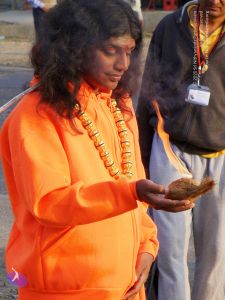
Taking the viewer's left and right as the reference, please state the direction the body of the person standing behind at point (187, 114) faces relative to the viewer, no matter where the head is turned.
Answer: facing the viewer

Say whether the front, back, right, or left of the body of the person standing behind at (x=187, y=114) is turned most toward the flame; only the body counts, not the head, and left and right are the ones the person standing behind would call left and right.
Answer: front
